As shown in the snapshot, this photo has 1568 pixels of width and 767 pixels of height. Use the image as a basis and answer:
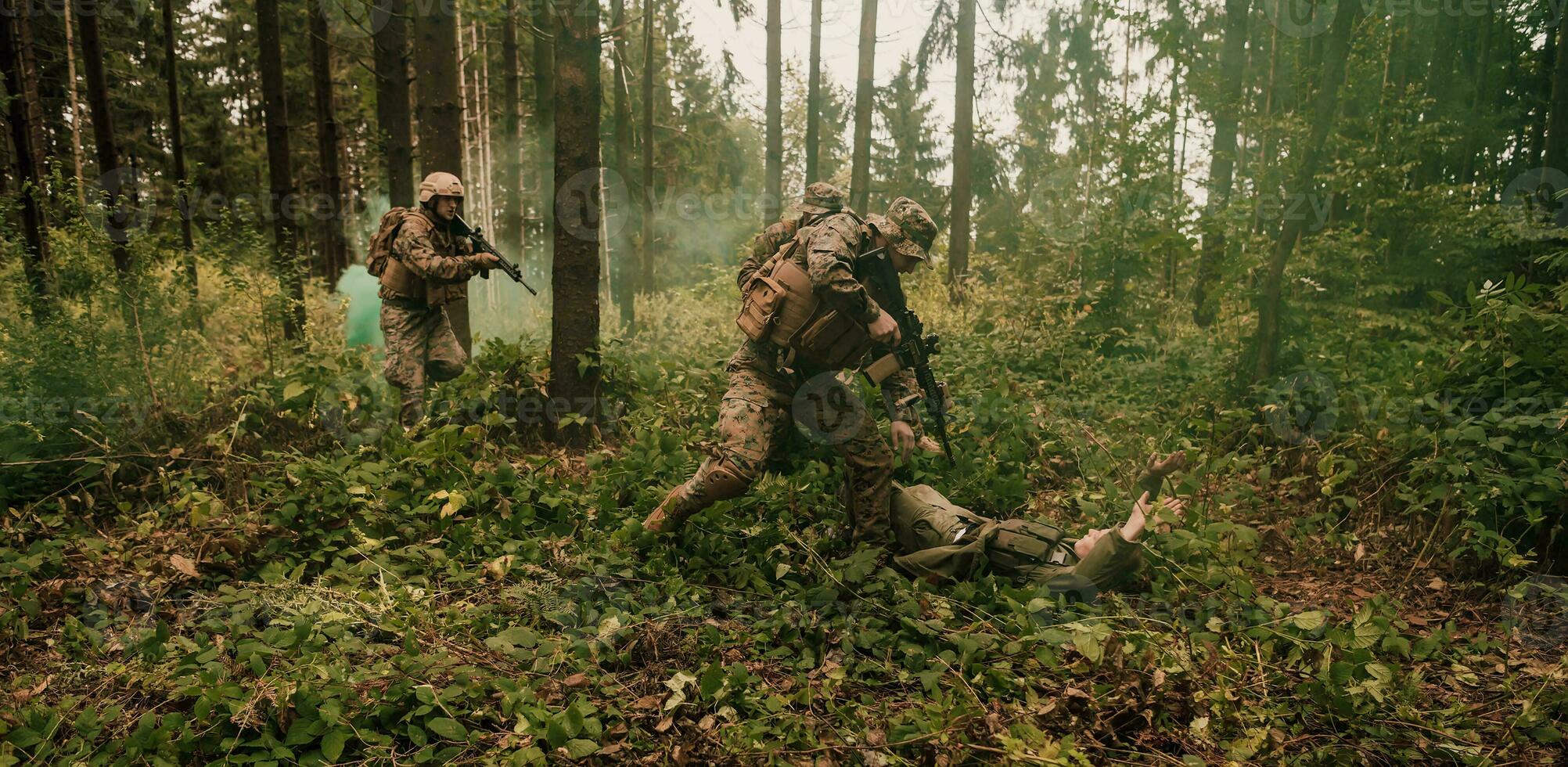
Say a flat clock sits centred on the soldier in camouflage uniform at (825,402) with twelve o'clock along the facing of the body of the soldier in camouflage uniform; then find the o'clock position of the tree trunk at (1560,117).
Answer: The tree trunk is roughly at 11 o'clock from the soldier in camouflage uniform.

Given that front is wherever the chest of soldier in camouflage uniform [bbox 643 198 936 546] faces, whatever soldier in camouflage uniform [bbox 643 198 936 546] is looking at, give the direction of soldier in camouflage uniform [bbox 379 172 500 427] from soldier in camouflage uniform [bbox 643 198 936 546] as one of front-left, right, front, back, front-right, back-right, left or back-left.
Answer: back-left

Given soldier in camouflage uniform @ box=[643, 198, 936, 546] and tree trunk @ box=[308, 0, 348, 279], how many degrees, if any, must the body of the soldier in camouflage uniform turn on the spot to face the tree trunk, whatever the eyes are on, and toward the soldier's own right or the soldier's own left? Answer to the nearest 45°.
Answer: approximately 135° to the soldier's own left

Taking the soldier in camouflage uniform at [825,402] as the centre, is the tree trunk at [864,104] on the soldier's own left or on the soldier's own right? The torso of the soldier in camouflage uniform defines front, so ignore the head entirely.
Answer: on the soldier's own left

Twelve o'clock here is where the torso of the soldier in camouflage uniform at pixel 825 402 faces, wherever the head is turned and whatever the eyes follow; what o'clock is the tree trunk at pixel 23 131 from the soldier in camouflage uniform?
The tree trunk is roughly at 7 o'clock from the soldier in camouflage uniform.

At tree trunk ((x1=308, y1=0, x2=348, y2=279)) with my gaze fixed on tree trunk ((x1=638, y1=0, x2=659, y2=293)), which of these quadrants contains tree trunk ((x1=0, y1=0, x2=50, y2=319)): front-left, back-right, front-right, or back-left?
back-right

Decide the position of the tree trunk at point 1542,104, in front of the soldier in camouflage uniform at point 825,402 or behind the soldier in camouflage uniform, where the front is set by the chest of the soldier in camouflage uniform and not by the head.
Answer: in front

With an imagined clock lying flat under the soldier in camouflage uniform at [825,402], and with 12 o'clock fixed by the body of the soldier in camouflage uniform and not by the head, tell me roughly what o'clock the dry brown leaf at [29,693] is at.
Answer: The dry brown leaf is roughly at 5 o'clock from the soldier in camouflage uniform.

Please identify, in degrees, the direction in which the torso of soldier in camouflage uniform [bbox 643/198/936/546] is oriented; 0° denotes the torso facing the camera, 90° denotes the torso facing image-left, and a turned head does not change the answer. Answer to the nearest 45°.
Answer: approximately 270°

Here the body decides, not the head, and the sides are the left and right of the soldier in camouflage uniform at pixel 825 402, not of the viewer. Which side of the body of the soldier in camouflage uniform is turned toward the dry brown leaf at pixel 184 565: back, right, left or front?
back

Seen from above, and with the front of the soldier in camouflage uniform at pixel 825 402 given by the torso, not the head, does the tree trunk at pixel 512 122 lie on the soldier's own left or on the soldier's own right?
on the soldier's own left
